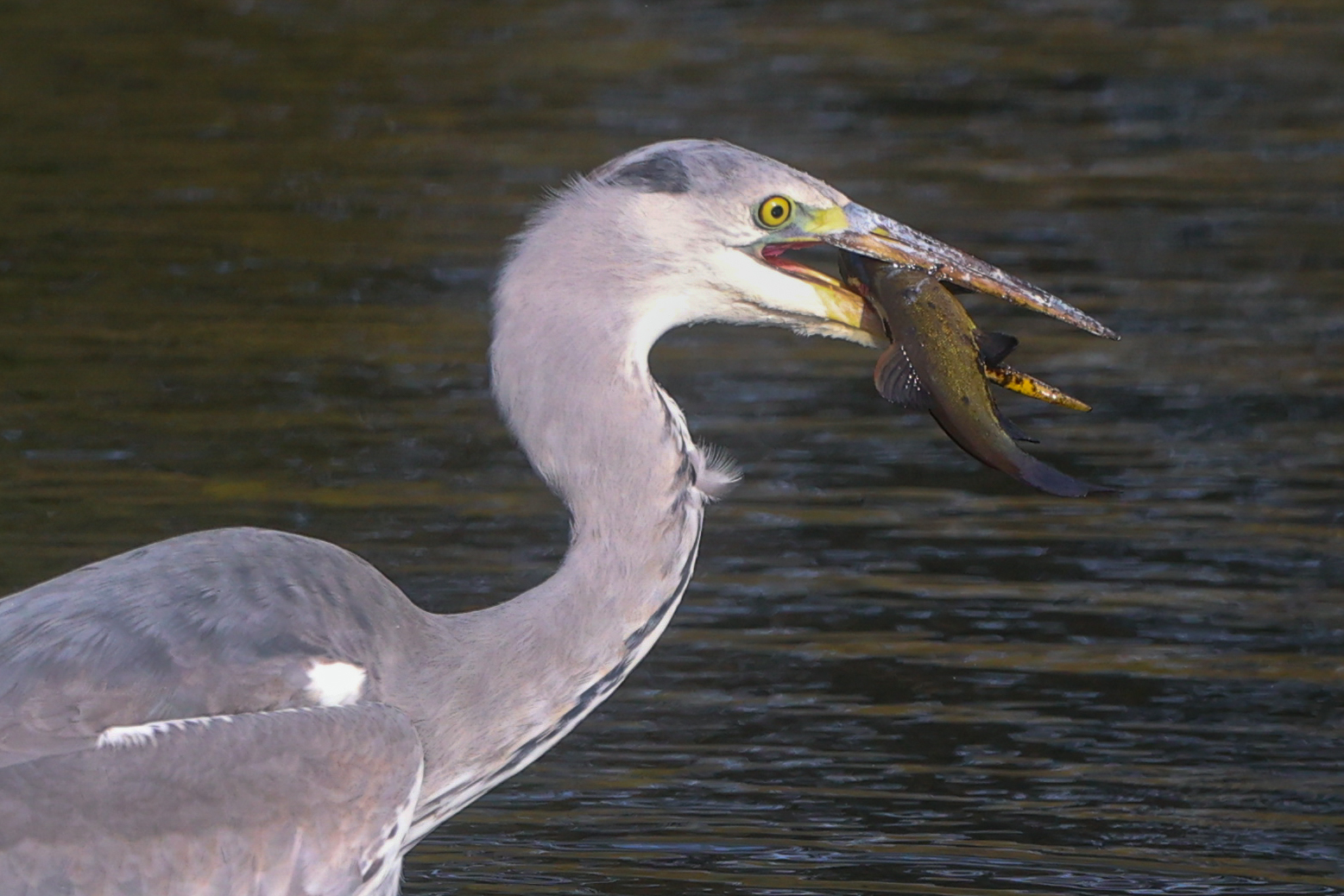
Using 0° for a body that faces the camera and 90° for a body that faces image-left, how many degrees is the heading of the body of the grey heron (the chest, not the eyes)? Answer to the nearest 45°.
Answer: approximately 270°
